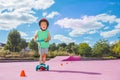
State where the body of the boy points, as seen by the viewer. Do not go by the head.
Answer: toward the camera
